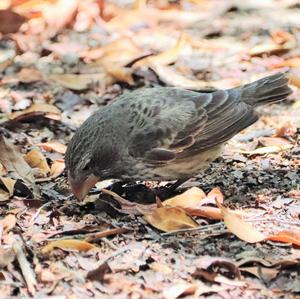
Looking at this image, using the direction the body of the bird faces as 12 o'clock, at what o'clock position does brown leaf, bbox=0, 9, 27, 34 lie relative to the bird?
The brown leaf is roughly at 2 o'clock from the bird.

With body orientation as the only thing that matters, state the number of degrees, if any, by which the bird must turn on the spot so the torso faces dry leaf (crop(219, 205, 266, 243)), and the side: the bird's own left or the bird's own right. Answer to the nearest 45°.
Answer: approximately 135° to the bird's own left

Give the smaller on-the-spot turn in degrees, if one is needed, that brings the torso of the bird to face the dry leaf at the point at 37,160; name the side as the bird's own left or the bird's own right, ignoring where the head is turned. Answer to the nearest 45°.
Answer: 0° — it already faces it

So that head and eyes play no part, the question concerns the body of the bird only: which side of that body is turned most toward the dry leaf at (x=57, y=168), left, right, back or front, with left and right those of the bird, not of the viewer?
front

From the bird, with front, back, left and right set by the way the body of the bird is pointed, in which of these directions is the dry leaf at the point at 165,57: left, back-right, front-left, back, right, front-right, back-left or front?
right

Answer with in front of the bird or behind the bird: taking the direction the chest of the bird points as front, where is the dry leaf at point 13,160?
in front

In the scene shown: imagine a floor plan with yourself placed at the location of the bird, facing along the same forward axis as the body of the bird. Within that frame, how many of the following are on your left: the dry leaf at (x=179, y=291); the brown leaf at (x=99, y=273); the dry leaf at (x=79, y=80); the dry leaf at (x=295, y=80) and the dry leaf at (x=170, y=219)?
3

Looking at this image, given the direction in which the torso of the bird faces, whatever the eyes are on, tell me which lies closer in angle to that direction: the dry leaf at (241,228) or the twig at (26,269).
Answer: the twig

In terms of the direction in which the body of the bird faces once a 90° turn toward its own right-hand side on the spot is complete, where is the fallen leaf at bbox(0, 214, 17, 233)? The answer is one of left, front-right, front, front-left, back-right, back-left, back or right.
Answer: back-left

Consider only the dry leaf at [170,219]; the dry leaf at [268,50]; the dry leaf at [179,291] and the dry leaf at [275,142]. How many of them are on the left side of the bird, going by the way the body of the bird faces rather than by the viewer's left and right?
2

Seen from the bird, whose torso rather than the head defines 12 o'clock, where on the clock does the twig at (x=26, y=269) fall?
The twig is roughly at 10 o'clock from the bird.

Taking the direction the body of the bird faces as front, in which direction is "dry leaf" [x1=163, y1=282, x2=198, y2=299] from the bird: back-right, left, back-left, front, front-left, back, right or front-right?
left

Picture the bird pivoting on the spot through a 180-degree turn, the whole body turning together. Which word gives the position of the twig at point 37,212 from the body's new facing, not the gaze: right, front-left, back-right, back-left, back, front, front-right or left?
back-right

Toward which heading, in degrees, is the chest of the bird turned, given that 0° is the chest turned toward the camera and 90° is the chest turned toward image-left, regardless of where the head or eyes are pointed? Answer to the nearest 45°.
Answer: approximately 90°
